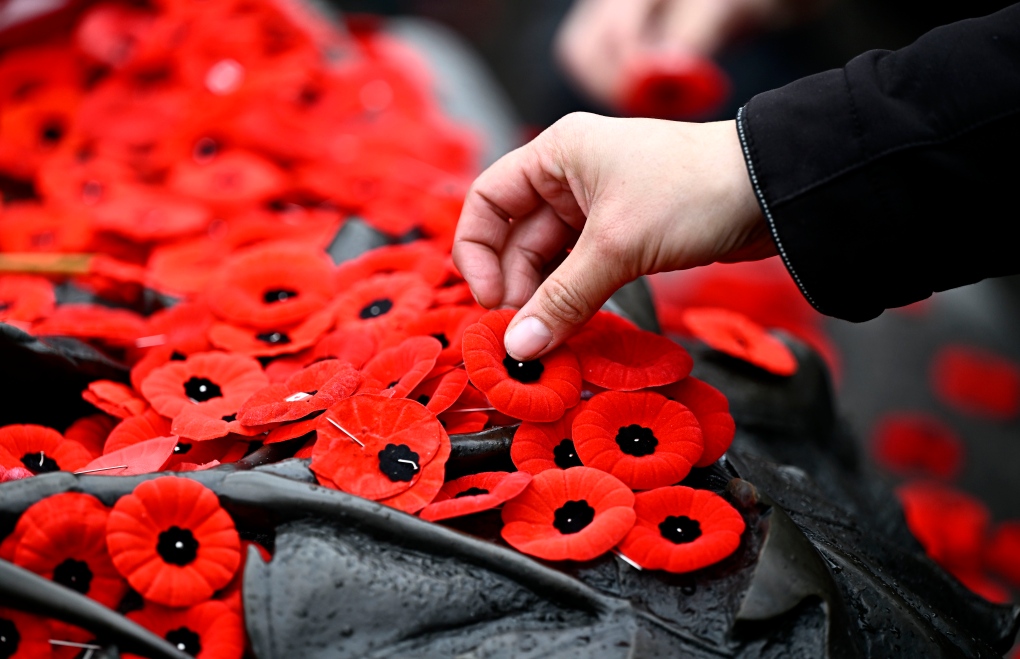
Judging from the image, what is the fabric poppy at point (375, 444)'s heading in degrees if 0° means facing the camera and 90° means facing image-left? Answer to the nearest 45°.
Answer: approximately 0°

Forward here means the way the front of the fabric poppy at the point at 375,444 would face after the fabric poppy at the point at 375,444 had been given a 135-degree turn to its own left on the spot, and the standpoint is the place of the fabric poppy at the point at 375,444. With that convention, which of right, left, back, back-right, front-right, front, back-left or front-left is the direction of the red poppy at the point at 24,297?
left
